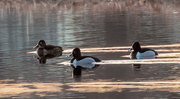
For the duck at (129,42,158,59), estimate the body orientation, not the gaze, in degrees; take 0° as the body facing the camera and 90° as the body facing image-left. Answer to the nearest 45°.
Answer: approximately 90°

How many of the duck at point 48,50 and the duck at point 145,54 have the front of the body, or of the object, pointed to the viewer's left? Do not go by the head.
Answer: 2

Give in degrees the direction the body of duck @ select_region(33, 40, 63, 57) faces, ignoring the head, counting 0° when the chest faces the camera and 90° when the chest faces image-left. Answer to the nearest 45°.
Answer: approximately 90°

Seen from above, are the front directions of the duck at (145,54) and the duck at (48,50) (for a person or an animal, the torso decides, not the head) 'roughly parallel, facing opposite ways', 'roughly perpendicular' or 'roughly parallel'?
roughly parallel

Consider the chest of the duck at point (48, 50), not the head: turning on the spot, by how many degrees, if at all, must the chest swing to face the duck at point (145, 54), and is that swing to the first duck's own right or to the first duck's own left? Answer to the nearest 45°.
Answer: approximately 135° to the first duck's own left
